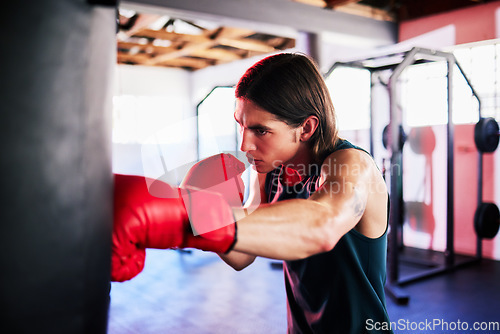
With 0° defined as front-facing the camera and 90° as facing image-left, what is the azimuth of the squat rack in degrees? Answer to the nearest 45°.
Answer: approximately 45°

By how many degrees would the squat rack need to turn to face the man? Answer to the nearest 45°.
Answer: approximately 45° to its left
